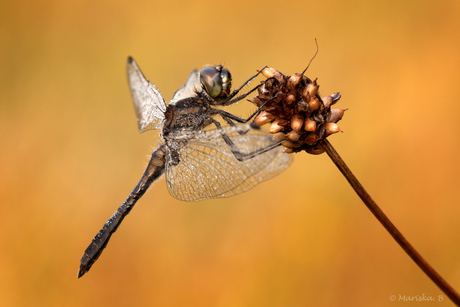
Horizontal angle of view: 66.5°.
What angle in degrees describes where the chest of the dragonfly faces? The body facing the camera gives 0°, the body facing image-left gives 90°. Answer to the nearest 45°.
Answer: approximately 270°
